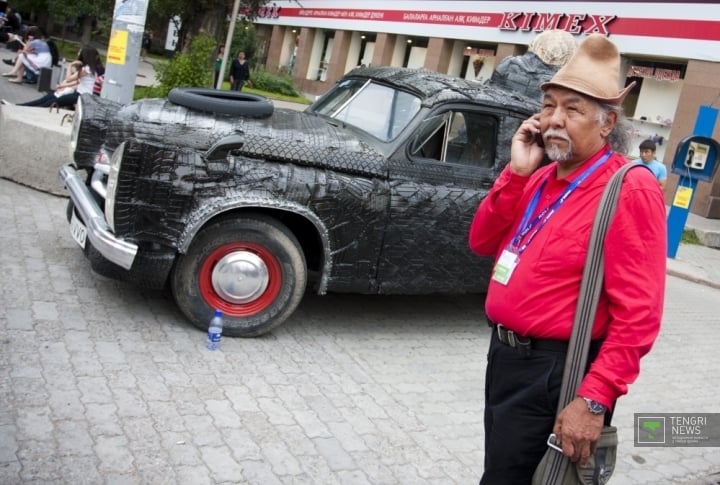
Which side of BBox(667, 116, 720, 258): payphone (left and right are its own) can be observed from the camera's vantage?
front

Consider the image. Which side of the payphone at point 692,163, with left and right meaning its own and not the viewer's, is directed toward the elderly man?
front

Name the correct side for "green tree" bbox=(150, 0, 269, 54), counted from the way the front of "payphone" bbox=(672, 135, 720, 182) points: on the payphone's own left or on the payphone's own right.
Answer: on the payphone's own right

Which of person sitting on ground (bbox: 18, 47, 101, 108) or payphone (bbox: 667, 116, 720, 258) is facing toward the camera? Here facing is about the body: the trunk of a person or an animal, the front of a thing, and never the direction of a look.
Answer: the payphone

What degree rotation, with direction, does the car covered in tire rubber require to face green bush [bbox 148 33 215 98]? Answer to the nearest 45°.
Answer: approximately 135° to its right

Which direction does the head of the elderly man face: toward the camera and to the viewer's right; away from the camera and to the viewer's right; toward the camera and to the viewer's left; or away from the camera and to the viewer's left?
toward the camera and to the viewer's left

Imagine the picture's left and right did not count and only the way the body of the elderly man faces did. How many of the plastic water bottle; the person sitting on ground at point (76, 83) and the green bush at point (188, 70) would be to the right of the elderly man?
3

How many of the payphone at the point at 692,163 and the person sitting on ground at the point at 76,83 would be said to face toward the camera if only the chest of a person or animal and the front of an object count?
1

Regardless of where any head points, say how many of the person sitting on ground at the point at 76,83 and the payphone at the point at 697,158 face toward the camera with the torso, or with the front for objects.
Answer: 1

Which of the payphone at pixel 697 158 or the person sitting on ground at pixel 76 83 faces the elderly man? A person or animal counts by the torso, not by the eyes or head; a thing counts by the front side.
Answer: the payphone

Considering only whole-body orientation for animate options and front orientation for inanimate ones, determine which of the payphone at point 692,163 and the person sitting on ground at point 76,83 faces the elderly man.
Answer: the payphone

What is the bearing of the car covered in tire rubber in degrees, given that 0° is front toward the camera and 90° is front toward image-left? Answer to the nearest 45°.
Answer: approximately 45°
